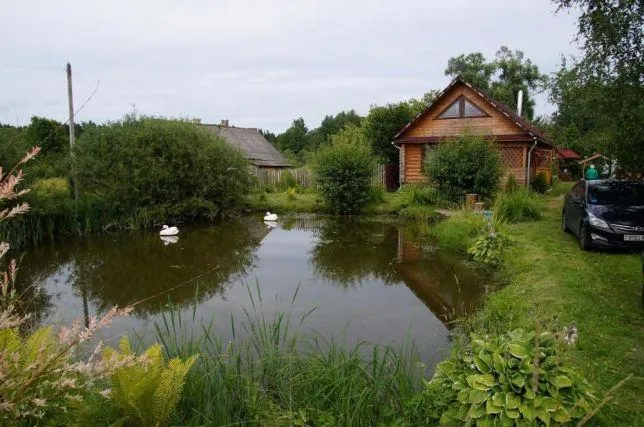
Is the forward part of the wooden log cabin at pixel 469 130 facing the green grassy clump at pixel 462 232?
yes

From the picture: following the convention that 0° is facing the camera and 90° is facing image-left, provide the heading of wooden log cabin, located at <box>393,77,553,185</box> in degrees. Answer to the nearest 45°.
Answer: approximately 0°

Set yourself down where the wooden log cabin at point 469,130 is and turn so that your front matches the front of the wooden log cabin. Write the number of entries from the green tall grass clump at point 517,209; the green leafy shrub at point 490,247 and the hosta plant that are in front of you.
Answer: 3

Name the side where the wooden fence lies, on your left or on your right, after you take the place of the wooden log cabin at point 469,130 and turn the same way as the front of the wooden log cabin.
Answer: on your right

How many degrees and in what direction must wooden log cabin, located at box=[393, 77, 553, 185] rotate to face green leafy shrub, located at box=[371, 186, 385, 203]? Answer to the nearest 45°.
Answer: approximately 45° to its right
